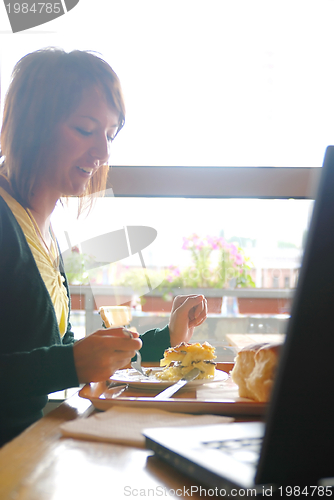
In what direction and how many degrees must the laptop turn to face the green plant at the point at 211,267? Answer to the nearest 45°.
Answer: approximately 45° to its right

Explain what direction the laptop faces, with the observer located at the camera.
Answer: facing away from the viewer and to the left of the viewer

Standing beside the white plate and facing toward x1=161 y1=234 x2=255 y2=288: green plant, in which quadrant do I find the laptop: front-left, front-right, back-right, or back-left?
back-right
